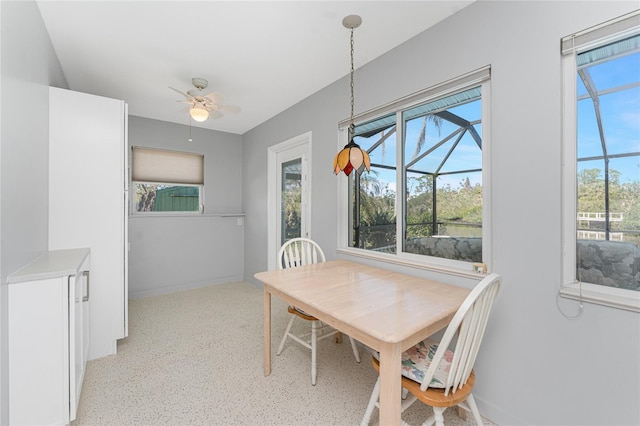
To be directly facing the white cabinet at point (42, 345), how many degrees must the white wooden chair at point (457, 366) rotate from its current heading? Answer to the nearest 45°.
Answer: approximately 45° to its left

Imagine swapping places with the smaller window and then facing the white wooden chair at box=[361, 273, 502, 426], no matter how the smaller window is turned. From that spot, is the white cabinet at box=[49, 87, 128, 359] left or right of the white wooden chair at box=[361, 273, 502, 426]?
right

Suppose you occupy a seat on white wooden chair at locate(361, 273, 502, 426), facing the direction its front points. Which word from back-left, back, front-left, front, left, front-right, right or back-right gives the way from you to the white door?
front

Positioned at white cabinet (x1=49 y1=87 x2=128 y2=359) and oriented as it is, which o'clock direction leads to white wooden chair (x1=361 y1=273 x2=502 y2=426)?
The white wooden chair is roughly at 2 o'clock from the white cabinet.

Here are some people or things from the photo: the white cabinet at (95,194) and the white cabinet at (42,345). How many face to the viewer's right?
2

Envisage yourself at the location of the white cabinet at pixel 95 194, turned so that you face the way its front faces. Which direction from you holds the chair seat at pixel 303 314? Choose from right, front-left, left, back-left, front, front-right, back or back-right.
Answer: front-right

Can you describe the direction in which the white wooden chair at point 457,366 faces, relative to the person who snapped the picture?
facing away from the viewer and to the left of the viewer

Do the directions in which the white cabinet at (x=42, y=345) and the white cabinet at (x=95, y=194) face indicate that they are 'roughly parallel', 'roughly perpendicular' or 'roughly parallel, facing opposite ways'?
roughly parallel

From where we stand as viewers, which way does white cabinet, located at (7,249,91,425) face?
facing to the right of the viewer

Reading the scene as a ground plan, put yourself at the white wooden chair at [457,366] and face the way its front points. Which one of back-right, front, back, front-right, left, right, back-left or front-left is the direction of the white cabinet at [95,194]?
front-left

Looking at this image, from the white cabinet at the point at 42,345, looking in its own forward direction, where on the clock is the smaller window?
The smaller window is roughly at 10 o'clock from the white cabinet.

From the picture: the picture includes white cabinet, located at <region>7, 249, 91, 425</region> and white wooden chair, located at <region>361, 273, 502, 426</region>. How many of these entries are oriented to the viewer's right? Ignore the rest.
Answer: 1

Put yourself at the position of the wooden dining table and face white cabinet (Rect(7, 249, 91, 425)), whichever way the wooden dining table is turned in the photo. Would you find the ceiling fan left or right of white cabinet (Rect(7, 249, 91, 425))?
right
